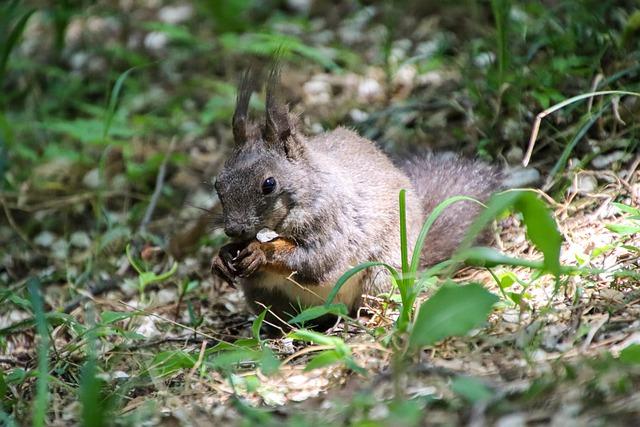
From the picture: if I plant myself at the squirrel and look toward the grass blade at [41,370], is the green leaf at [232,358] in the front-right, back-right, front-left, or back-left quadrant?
front-left

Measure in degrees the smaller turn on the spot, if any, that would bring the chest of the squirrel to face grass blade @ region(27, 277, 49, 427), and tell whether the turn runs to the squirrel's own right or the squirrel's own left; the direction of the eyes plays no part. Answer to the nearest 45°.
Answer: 0° — it already faces it

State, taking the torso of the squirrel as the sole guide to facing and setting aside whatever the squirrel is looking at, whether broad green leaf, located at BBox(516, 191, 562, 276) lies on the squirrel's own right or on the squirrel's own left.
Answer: on the squirrel's own left

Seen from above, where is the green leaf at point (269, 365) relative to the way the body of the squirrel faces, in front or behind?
in front

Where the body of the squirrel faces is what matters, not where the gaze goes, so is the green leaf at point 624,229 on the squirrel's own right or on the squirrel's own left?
on the squirrel's own left

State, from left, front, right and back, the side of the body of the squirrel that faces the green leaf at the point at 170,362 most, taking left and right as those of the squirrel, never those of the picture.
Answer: front

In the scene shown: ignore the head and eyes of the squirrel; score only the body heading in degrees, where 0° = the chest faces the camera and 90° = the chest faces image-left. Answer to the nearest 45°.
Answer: approximately 45°

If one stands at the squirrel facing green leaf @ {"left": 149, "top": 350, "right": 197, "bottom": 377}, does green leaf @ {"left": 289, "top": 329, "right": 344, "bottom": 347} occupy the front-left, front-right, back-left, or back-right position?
front-left

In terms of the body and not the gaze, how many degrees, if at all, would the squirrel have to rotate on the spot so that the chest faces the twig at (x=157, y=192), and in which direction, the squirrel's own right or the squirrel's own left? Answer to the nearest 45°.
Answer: approximately 90° to the squirrel's own right

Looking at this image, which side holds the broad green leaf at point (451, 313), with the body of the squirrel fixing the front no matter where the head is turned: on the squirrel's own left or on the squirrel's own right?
on the squirrel's own left

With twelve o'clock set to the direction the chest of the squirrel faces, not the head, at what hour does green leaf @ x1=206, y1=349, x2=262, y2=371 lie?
The green leaf is roughly at 11 o'clock from the squirrel.
